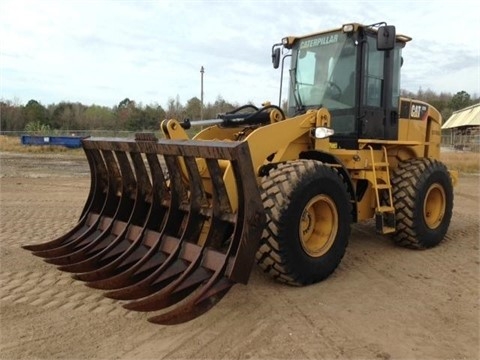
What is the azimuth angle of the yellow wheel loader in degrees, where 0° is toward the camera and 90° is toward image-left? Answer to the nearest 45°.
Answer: approximately 45°

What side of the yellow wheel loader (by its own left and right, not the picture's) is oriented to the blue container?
right
